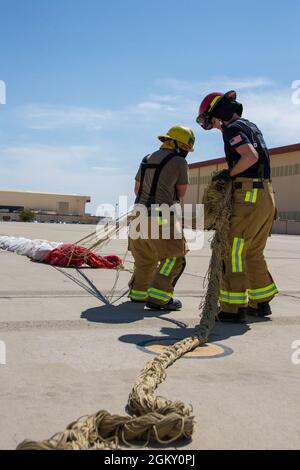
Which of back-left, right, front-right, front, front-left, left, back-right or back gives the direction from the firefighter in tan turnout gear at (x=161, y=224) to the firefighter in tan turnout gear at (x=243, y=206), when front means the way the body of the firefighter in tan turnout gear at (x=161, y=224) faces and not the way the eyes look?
right

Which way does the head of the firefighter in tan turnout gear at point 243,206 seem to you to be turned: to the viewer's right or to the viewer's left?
to the viewer's left

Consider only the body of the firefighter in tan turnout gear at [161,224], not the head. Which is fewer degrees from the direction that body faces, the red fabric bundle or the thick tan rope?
the red fabric bundle

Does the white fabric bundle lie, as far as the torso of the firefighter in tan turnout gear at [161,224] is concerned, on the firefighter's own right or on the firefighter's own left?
on the firefighter's own left

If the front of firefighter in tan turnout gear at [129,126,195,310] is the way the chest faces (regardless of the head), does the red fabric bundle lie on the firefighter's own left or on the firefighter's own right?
on the firefighter's own left

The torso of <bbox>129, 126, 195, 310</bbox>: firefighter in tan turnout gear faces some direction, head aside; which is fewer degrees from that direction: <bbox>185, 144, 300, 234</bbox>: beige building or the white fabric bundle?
the beige building

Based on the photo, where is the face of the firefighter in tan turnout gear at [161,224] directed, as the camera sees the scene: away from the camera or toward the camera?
away from the camera

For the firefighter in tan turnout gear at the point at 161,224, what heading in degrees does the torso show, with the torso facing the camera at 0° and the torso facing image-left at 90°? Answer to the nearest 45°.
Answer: approximately 225°

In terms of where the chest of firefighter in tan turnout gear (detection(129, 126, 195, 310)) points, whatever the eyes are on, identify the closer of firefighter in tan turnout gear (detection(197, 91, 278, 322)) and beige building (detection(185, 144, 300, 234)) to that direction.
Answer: the beige building
